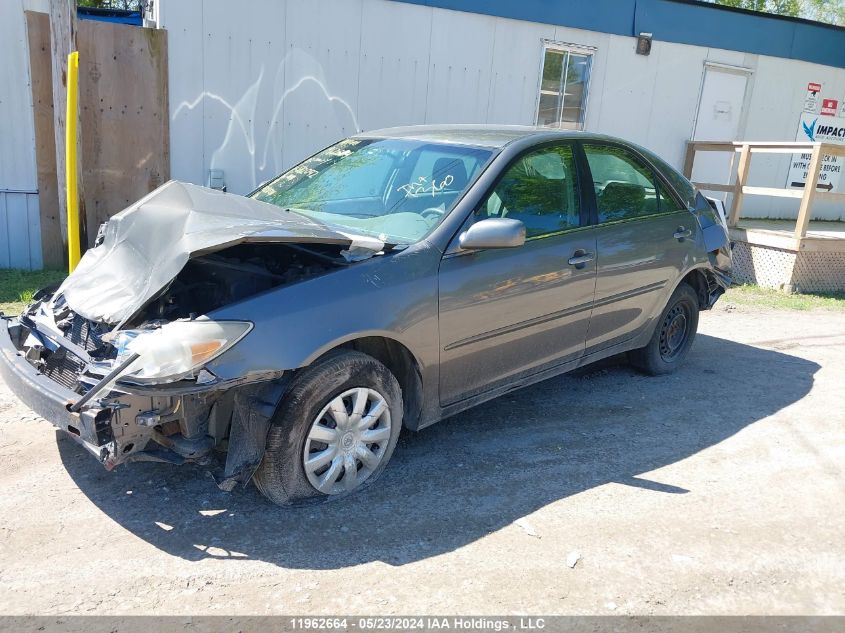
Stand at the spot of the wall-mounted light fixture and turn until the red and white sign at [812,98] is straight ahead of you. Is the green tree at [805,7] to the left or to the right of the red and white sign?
left

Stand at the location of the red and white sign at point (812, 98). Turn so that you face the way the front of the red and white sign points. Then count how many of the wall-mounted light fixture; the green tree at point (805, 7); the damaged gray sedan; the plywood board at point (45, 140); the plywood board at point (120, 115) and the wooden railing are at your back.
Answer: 1

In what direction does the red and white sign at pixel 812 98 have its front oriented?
toward the camera

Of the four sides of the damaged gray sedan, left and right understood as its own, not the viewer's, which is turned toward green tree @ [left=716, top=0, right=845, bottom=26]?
back

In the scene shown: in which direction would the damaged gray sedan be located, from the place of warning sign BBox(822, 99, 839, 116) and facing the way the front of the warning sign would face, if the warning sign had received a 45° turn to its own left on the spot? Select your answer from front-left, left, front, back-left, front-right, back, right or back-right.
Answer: front-right

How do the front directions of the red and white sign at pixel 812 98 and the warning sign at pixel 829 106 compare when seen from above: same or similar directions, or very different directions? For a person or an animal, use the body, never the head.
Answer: same or similar directions

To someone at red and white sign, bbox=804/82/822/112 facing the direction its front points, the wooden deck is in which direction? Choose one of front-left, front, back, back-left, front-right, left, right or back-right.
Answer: front

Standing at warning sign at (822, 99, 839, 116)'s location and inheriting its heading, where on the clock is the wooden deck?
The wooden deck is roughly at 12 o'clock from the warning sign.

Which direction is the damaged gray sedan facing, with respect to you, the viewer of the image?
facing the viewer and to the left of the viewer

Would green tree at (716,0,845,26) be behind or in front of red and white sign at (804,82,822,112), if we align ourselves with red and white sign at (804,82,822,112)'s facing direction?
behind

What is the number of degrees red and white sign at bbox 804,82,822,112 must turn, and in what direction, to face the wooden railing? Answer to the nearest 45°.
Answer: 0° — it already faces it

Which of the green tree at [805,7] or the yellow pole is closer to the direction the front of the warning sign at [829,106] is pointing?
the yellow pole

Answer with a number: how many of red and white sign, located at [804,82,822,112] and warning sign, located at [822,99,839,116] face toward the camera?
2

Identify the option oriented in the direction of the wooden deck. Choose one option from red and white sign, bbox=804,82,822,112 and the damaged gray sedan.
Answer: the red and white sign

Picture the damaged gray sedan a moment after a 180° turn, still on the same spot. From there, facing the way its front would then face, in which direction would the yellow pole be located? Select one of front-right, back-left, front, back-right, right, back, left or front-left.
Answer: left
